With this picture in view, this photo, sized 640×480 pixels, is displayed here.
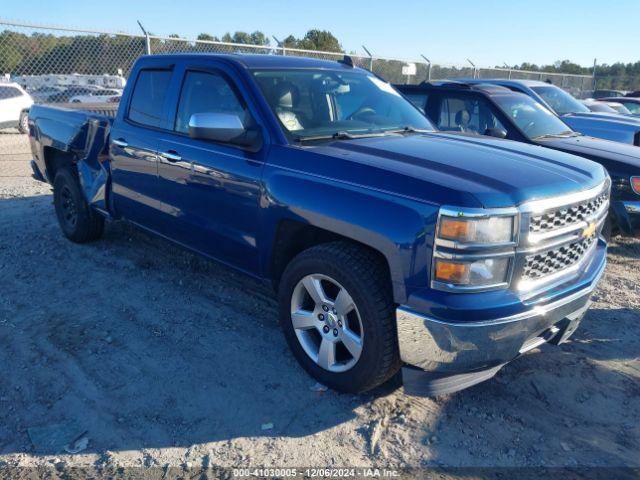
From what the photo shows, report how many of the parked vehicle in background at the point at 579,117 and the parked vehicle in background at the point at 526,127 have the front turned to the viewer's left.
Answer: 0

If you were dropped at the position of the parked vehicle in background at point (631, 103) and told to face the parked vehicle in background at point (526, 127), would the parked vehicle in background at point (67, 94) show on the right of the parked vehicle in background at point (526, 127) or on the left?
right

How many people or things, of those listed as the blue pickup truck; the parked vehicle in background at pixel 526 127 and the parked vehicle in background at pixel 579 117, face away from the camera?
0

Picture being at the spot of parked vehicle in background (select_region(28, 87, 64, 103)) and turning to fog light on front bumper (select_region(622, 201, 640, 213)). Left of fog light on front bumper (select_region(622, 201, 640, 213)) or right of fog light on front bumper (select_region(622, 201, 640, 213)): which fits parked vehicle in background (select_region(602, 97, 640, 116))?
left

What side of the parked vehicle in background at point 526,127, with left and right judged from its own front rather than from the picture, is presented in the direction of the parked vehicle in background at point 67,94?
back

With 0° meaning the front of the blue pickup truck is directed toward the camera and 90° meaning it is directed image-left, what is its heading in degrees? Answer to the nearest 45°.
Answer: approximately 315°

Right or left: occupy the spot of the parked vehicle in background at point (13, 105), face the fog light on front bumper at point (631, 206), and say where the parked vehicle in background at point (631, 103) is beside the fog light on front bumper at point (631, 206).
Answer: left

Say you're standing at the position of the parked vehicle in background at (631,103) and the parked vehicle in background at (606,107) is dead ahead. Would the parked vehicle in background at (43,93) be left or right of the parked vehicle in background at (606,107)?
right

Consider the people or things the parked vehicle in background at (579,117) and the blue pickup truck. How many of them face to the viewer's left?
0

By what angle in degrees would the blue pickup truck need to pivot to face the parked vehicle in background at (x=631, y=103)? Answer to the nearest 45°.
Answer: approximately 90° to its left

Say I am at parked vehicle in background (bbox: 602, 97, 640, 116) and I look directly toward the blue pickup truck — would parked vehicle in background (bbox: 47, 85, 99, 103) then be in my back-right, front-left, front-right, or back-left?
front-right

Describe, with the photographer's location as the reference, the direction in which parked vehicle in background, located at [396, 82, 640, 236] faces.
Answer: facing the viewer and to the right of the viewer

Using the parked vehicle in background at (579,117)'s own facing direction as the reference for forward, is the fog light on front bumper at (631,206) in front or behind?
in front
